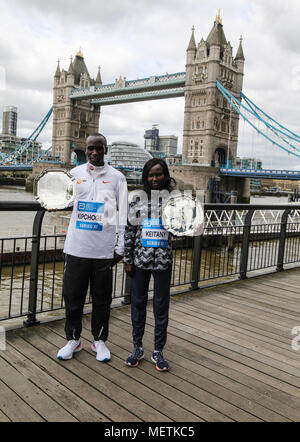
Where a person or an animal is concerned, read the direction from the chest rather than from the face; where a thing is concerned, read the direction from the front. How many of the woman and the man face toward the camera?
2

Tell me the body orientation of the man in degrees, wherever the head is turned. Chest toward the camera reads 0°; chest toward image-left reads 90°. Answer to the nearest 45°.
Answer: approximately 0°

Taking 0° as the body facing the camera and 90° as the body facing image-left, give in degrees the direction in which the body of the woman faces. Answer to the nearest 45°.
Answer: approximately 0°
